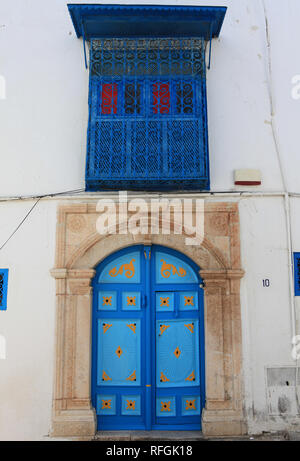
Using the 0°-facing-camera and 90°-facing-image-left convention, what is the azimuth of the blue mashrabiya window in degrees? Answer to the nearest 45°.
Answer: approximately 0°

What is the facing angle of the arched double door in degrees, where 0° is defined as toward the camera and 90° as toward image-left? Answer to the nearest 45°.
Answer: approximately 0°

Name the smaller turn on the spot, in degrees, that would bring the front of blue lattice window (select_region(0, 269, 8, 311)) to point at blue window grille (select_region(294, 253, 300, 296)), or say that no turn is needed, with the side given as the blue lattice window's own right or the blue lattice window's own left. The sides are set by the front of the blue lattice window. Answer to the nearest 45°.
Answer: approximately 90° to the blue lattice window's own left

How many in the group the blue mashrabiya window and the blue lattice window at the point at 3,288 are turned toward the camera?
2
